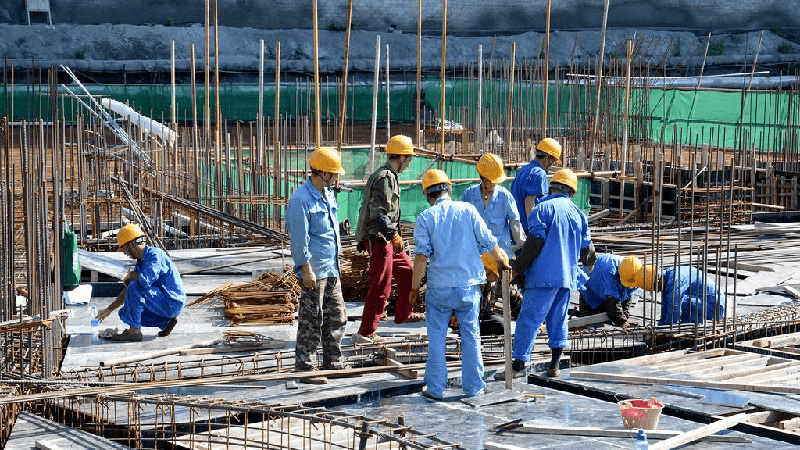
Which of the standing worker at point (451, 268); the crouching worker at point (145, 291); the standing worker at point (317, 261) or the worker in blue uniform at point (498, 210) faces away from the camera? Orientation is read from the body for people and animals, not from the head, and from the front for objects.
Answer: the standing worker at point (451, 268)

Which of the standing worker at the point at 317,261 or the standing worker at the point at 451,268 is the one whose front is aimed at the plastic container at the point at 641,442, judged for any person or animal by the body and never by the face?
the standing worker at the point at 317,261

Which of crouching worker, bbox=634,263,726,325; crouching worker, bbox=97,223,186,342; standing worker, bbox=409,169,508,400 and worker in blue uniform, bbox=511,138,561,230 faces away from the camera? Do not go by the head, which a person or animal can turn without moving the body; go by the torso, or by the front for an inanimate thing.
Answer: the standing worker

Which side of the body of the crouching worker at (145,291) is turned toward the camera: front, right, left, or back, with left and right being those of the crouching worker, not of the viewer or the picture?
left

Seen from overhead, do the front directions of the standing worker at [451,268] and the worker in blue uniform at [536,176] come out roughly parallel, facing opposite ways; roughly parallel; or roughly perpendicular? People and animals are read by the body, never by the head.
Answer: roughly perpendicular

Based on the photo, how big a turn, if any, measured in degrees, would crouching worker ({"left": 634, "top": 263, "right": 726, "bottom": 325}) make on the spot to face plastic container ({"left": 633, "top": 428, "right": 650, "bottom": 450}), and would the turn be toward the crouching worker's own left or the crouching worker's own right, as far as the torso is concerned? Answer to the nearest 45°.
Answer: approximately 90° to the crouching worker's own left

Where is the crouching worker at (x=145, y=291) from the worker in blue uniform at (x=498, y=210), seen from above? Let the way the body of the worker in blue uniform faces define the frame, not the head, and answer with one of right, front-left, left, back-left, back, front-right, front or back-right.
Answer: right

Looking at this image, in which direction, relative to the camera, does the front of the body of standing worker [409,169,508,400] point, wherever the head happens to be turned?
away from the camera

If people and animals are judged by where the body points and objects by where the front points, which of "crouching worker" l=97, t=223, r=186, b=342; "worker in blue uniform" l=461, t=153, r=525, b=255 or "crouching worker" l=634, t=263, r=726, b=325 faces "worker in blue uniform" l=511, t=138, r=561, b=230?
"crouching worker" l=634, t=263, r=726, b=325

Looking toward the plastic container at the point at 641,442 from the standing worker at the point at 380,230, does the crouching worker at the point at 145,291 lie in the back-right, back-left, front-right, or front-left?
back-right

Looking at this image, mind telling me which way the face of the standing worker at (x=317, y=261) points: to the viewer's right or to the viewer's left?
to the viewer's right

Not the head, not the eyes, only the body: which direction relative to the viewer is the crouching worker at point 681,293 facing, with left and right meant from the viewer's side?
facing to the left of the viewer

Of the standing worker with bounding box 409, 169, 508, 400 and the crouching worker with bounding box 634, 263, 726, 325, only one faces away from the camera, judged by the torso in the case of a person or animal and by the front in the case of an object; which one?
the standing worker
